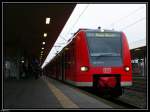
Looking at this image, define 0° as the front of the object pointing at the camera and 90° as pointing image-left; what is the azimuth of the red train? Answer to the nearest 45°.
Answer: approximately 315°
